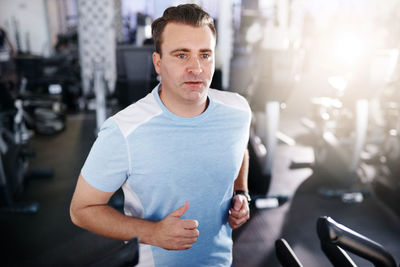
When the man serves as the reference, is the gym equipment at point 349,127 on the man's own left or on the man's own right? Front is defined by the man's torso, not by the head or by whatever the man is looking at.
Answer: on the man's own left

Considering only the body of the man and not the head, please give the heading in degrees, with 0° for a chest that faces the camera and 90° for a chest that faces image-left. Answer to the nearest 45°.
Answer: approximately 315°

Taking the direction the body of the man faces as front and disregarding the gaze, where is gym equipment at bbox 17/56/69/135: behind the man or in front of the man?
behind

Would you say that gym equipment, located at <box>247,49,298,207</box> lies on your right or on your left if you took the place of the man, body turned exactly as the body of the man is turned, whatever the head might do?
on your left

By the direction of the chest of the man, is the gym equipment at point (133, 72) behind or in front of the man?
behind

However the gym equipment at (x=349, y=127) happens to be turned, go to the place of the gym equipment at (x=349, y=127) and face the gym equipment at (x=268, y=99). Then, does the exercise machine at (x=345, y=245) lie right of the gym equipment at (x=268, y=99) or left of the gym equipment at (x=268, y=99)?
left

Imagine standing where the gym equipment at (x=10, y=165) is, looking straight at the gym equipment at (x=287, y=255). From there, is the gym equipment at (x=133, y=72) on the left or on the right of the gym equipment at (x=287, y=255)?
left
